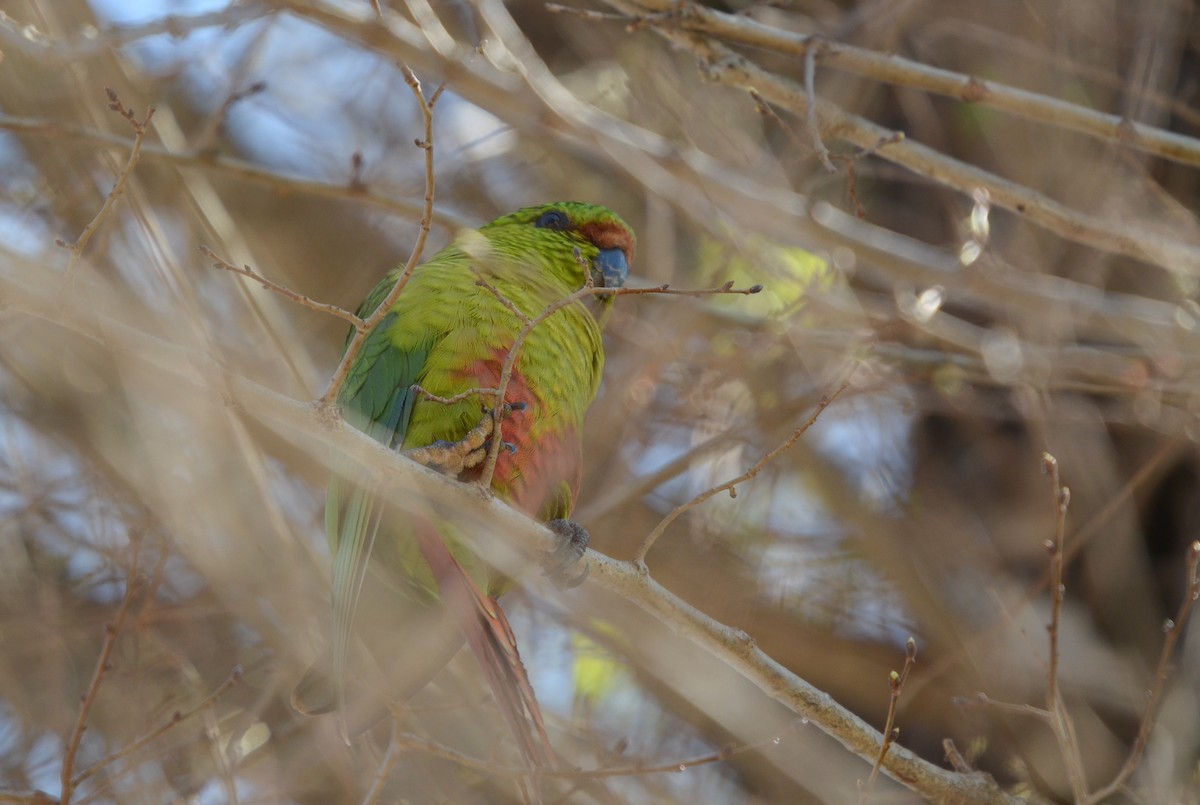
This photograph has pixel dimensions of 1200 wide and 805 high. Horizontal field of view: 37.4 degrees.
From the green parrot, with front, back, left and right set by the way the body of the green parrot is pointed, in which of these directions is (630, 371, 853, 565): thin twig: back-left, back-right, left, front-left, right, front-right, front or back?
front

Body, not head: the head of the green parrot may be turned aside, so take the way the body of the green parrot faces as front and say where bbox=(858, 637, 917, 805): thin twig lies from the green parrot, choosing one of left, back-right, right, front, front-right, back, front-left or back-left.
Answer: front

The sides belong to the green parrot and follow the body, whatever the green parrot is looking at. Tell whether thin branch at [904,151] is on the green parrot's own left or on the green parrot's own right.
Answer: on the green parrot's own left
